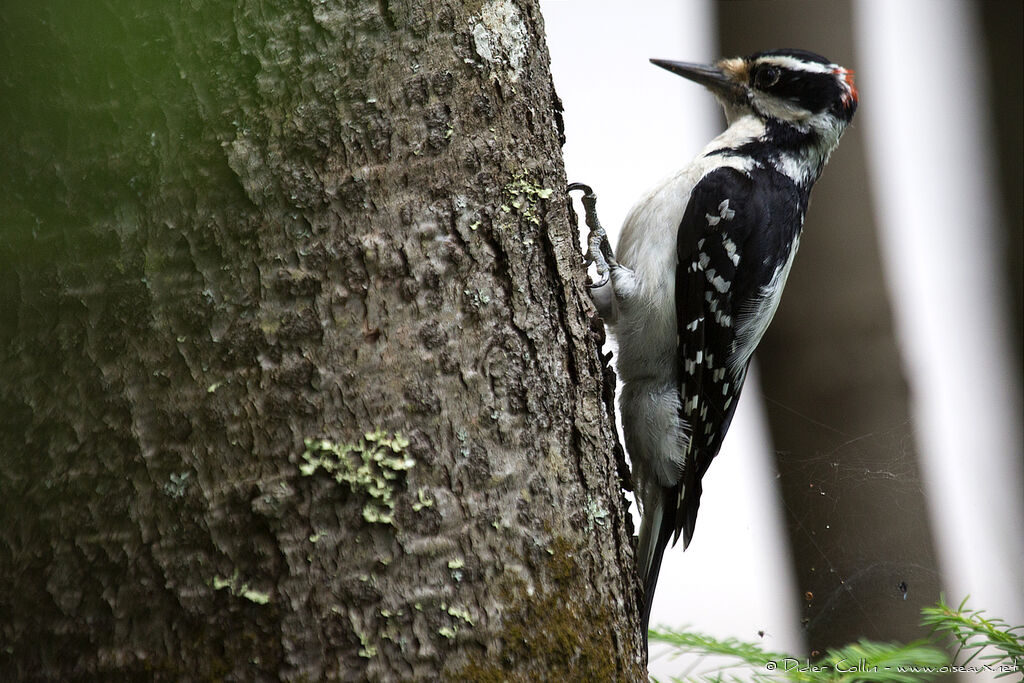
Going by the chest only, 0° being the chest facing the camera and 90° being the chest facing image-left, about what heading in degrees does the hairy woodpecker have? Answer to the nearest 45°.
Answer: approximately 90°
